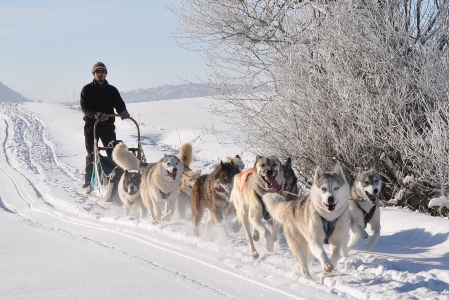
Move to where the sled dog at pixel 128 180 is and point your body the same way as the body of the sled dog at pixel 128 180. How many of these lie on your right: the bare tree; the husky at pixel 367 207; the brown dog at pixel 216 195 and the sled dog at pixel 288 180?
0

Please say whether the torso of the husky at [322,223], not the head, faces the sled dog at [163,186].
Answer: no

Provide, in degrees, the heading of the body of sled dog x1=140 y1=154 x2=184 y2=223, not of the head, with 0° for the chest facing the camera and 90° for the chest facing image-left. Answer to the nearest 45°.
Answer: approximately 315°

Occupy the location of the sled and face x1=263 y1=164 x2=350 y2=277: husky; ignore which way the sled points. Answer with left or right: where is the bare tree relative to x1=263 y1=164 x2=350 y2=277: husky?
left

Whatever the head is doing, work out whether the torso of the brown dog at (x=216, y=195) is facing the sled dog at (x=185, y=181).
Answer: no

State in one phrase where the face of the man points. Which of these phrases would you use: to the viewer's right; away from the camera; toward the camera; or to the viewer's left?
toward the camera

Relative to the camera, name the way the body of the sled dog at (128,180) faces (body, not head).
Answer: toward the camera

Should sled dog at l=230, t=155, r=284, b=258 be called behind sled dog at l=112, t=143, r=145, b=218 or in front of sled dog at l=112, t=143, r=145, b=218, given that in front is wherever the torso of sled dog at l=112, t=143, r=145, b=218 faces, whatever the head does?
in front

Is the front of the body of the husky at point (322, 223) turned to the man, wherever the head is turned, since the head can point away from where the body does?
no

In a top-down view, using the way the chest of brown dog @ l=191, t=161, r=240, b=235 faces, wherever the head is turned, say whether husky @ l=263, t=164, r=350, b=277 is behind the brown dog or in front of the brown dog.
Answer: in front

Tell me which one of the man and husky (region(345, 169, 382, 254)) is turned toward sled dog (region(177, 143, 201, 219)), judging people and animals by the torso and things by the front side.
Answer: the man

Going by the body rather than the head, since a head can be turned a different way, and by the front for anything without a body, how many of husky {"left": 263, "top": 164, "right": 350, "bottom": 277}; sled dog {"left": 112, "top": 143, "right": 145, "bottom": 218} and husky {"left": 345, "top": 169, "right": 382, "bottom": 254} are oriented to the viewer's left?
0

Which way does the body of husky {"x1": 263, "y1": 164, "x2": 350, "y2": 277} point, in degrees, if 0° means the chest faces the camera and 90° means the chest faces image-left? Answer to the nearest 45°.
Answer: approximately 315°

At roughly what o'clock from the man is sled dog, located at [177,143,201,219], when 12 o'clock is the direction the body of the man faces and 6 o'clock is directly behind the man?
The sled dog is roughly at 12 o'clock from the man.

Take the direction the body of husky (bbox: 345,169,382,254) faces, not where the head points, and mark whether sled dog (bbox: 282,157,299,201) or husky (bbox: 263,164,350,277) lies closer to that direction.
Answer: the husky

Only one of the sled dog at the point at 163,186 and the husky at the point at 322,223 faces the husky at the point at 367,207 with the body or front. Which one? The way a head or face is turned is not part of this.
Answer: the sled dog

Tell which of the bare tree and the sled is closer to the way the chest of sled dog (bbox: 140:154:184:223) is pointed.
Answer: the bare tree

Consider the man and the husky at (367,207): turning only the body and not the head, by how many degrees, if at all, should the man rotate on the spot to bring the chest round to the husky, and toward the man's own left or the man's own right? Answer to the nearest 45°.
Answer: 0° — they already face it
